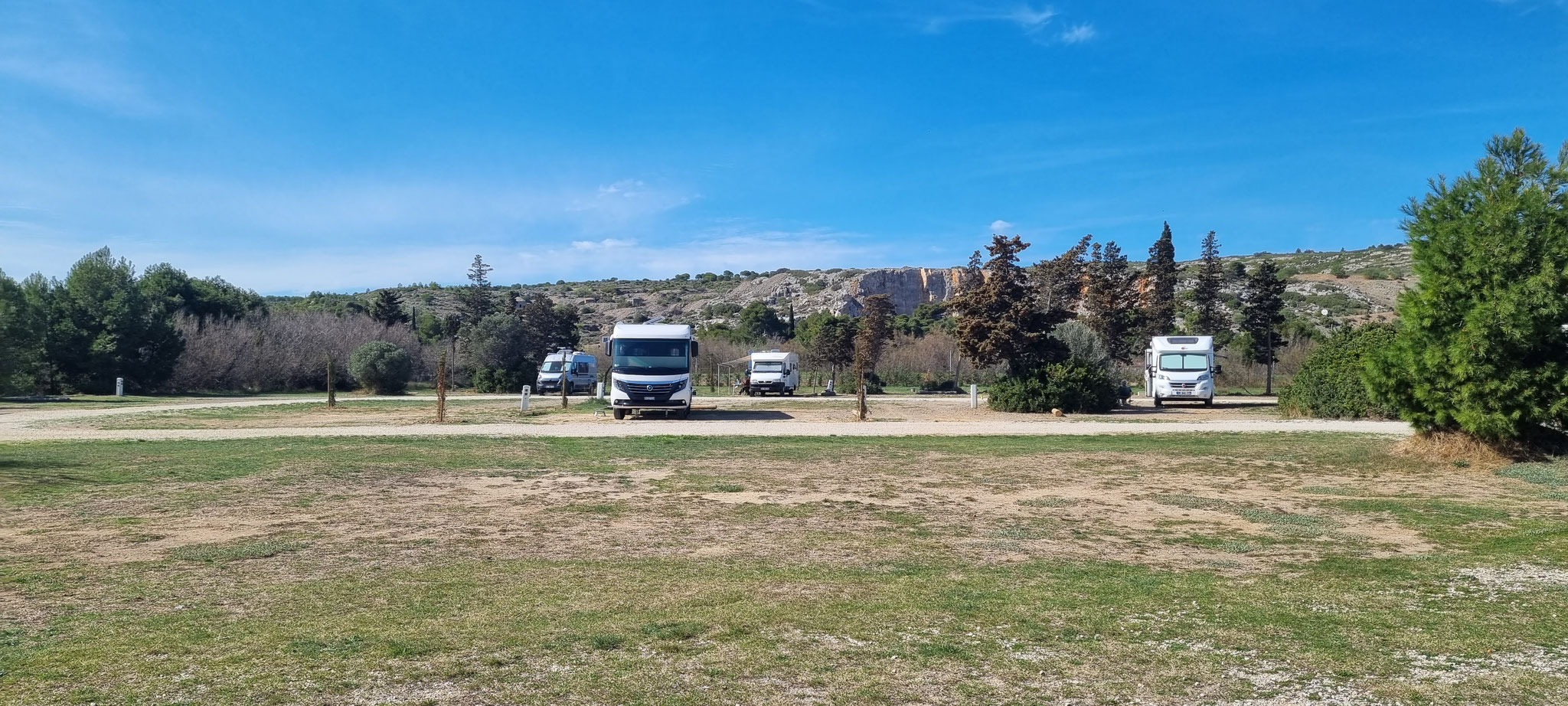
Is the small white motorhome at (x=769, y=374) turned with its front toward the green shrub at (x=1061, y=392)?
no

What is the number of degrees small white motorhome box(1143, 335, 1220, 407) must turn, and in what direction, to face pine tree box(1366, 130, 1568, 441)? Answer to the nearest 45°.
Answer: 0° — it already faces it

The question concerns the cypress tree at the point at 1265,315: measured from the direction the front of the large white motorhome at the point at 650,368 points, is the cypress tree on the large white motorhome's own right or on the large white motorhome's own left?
on the large white motorhome's own left

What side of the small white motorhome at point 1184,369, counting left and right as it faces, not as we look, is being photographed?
front

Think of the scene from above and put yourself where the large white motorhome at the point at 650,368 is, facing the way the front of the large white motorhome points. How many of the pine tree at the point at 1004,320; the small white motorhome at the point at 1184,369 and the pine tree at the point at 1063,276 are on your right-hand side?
0

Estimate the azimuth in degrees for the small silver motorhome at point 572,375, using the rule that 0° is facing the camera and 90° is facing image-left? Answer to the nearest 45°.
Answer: approximately 45°

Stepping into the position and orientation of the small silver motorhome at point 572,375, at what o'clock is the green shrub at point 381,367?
The green shrub is roughly at 2 o'clock from the small silver motorhome.

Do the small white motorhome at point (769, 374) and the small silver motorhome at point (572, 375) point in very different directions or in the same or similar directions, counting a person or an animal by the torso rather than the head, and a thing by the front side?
same or similar directions

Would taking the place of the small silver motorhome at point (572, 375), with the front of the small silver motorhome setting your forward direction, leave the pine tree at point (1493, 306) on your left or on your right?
on your left

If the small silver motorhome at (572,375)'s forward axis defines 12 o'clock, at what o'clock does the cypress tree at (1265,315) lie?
The cypress tree is roughly at 8 o'clock from the small silver motorhome.

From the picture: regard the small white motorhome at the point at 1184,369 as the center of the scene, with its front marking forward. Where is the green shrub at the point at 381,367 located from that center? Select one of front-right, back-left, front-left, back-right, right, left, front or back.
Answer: right

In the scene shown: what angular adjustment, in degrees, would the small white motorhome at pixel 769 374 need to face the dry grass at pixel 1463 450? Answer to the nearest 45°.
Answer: approximately 45° to its left

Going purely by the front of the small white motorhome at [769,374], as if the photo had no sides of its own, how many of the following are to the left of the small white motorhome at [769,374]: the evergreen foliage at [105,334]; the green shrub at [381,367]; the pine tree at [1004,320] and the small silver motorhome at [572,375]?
1

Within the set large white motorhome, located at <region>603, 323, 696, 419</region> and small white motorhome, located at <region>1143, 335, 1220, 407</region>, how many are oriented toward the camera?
2

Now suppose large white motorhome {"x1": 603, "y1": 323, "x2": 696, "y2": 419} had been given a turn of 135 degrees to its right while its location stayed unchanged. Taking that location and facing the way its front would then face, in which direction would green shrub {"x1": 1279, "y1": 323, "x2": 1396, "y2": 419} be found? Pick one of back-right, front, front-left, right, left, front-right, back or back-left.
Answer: back-right

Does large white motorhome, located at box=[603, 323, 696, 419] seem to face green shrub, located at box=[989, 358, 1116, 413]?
no

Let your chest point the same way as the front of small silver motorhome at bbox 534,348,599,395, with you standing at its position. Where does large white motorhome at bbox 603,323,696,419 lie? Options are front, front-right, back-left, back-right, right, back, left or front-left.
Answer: front-left

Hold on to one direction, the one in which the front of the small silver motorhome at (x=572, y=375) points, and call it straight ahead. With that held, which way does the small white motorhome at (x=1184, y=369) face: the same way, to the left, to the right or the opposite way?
the same way

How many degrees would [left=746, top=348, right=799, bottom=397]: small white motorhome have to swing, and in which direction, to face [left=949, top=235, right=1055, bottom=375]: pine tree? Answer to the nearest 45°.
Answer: approximately 90° to its left

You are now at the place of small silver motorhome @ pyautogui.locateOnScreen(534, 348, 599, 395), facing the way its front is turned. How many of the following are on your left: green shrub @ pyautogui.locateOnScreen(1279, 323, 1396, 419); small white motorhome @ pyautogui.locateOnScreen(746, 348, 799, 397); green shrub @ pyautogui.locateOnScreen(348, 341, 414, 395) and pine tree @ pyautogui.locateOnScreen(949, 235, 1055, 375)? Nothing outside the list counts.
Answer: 3

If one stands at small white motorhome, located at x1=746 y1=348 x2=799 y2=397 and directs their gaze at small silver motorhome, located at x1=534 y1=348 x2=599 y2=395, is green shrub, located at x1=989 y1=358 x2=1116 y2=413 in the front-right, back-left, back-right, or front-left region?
back-left
